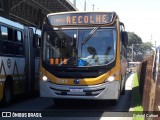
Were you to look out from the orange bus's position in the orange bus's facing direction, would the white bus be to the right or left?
on its right

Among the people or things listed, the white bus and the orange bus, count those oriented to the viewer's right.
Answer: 0

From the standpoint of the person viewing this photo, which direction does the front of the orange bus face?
facing the viewer

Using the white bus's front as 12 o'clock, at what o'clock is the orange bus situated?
The orange bus is roughly at 9 o'clock from the white bus.
